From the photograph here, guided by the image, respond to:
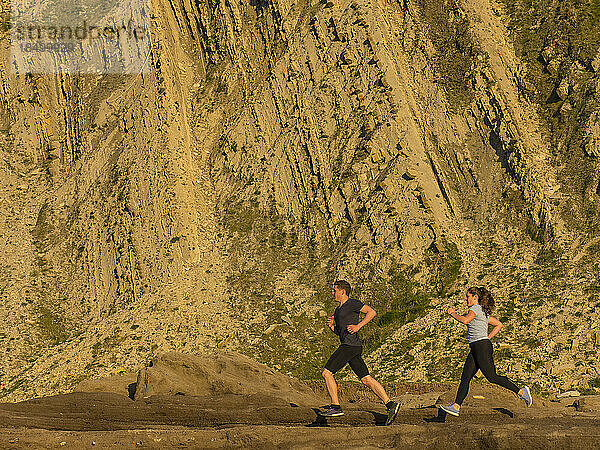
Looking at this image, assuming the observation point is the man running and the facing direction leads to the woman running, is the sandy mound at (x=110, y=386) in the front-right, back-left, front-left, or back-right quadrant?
back-left

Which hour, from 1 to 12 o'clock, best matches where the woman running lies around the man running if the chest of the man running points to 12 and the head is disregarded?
The woman running is roughly at 6 o'clock from the man running.

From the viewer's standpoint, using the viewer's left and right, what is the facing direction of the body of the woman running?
facing to the left of the viewer

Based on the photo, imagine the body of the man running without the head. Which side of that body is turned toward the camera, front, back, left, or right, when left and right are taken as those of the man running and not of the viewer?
left

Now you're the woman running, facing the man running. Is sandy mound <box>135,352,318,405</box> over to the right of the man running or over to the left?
right

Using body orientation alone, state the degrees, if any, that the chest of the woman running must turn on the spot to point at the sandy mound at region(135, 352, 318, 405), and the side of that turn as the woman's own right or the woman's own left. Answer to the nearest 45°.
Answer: approximately 45° to the woman's own right

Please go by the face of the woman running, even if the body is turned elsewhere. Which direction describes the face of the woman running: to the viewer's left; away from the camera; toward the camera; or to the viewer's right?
to the viewer's left
